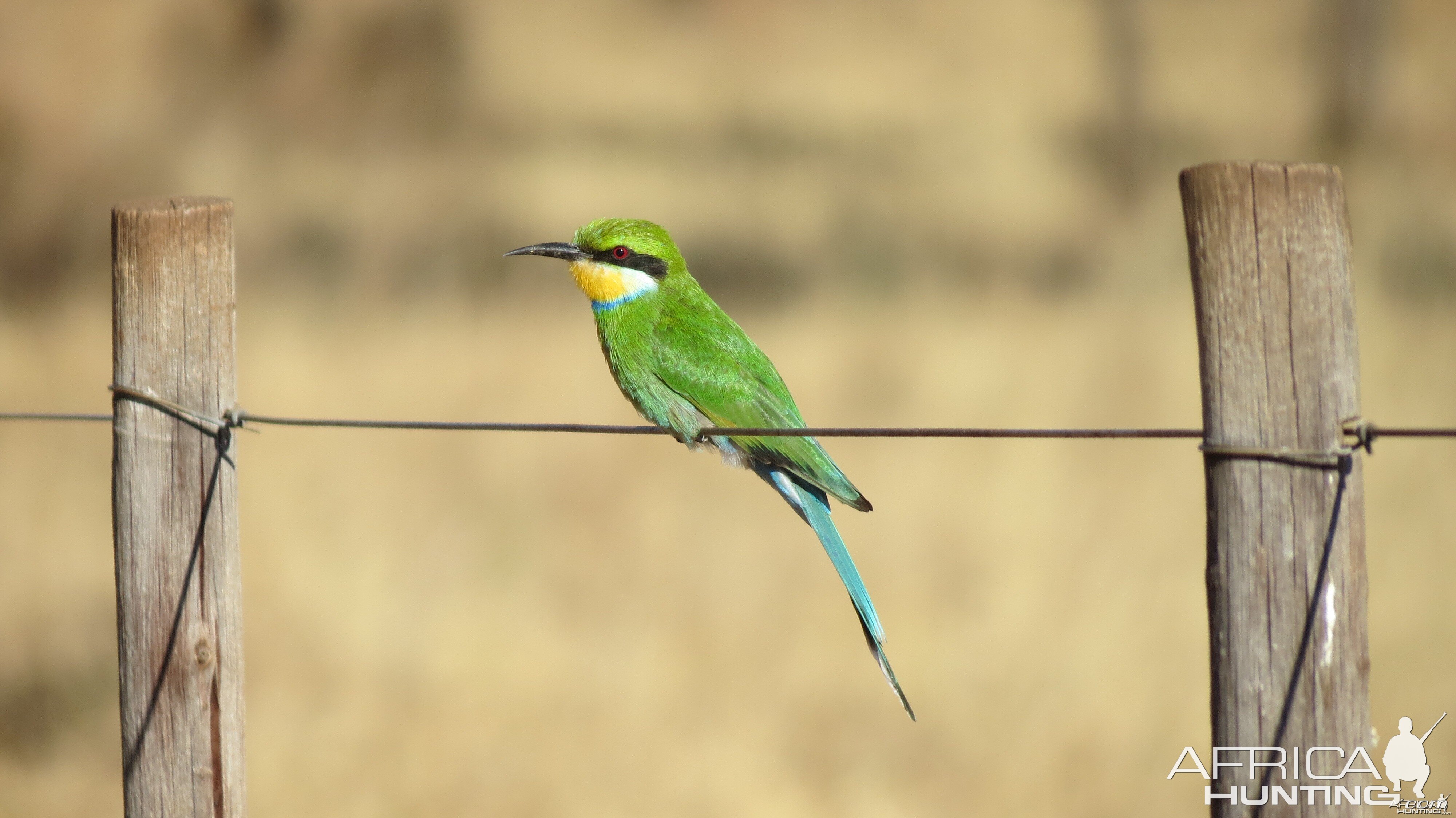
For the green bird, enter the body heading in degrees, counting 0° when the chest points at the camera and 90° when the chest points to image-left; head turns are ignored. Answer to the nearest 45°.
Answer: approximately 90°
